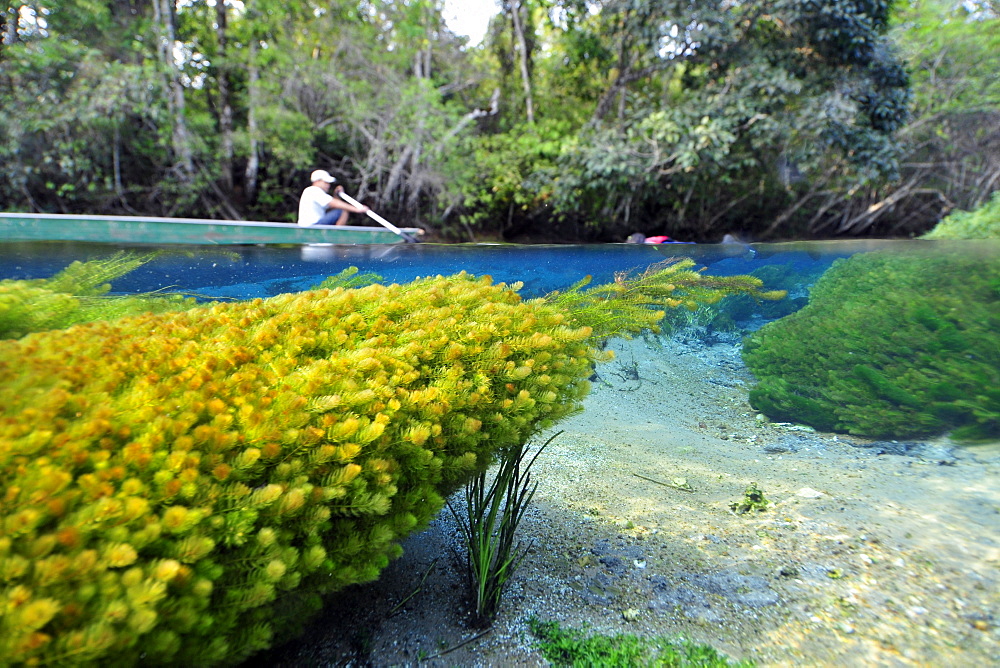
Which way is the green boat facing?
to the viewer's right

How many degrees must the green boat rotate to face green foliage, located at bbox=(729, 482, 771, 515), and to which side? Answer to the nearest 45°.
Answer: approximately 45° to its right

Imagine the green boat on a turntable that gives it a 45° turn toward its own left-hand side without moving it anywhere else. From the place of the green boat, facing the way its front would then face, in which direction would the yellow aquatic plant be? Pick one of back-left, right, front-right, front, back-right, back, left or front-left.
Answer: back-right

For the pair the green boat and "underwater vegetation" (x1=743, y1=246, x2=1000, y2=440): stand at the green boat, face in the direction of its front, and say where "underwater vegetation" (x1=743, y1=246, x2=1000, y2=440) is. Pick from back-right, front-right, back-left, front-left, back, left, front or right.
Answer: front-right

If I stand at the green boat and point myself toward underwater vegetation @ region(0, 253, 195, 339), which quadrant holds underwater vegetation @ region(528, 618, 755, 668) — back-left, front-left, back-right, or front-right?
front-left

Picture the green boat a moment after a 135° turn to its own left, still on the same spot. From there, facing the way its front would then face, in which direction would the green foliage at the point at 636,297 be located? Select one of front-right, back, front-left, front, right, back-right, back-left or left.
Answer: back

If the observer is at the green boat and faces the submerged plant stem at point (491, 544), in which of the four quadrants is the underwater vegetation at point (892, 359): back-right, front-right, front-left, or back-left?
front-left

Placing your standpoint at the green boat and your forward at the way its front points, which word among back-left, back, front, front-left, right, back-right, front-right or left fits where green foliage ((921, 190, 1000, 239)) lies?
front

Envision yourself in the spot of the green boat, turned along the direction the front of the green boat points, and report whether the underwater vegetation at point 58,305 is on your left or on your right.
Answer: on your right

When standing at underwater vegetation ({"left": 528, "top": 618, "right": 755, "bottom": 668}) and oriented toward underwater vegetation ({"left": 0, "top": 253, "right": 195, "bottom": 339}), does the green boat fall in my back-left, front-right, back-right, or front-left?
front-right
